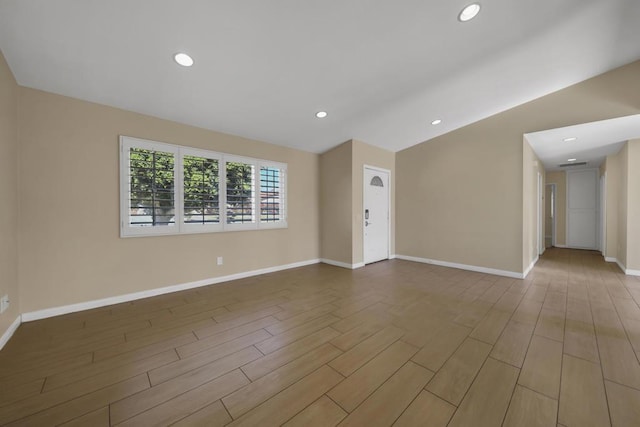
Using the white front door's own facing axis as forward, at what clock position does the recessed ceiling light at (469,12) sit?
The recessed ceiling light is roughly at 1 o'clock from the white front door.

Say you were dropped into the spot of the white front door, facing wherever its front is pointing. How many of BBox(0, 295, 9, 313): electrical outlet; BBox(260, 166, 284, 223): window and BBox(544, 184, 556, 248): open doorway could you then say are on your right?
2

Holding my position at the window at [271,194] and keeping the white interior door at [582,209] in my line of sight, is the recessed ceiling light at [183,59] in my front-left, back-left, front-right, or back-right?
back-right

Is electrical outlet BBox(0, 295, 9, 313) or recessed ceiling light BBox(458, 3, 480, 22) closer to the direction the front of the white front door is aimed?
the recessed ceiling light

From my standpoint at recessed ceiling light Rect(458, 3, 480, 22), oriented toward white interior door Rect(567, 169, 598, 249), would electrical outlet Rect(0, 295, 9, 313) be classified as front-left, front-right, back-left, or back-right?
back-left

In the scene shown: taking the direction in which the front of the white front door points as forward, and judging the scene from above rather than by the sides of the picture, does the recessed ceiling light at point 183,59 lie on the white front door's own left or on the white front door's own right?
on the white front door's own right

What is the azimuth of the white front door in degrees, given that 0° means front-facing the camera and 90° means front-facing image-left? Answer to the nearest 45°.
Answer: approximately 315°

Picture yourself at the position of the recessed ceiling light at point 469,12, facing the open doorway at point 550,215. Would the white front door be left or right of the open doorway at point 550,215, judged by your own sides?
left

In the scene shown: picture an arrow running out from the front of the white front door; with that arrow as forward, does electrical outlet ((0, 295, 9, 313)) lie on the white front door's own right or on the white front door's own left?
on the white front door's own right

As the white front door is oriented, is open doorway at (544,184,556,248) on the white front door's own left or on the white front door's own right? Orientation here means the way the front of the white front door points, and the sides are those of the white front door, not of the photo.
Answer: on the white front door's own left

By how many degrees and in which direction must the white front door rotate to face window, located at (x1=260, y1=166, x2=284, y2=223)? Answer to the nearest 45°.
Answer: approximately 90° to its right
